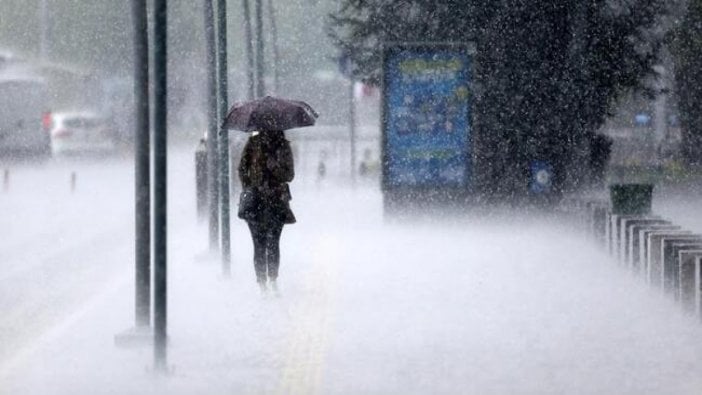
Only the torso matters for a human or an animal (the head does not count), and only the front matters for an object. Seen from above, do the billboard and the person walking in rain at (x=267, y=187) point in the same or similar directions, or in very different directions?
very different directions

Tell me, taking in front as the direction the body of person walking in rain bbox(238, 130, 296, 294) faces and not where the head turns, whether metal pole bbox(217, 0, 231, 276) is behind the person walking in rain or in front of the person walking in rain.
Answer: in front

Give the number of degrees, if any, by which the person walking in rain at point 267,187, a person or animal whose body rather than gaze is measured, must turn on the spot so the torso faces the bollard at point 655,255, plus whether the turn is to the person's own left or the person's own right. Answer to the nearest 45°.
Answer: approximately 90° to the person's own right

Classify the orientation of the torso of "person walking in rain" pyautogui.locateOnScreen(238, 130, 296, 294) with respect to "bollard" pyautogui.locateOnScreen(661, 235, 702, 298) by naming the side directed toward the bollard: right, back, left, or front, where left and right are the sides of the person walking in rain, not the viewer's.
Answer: right

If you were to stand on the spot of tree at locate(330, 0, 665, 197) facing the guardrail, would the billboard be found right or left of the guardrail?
right

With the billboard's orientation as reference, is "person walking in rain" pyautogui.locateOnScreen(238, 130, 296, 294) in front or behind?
in front

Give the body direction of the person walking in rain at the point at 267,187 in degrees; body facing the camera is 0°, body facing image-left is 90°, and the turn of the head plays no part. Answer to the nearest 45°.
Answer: approximately 180°

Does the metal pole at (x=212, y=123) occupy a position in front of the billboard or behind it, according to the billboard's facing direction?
in front

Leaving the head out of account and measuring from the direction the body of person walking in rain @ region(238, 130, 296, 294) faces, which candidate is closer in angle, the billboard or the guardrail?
the billboard
